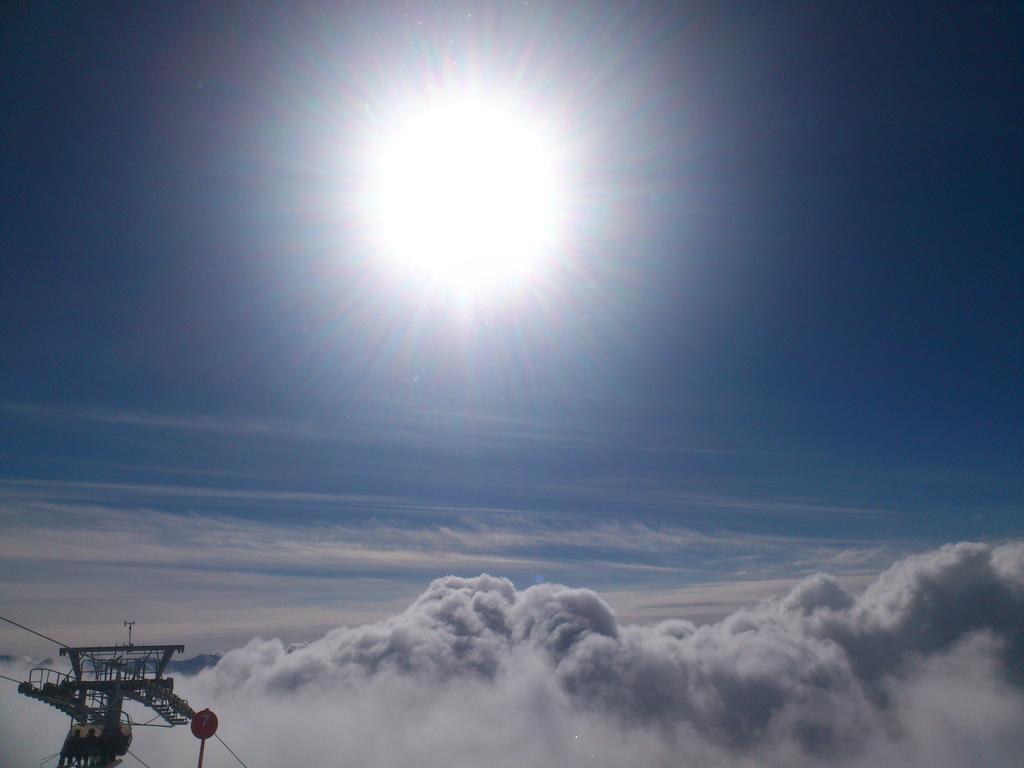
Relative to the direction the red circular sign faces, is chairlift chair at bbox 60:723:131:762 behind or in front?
behind

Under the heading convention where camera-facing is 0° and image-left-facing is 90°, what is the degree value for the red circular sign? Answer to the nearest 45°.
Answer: approximately 0°

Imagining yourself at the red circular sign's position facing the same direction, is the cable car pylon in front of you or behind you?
behind
